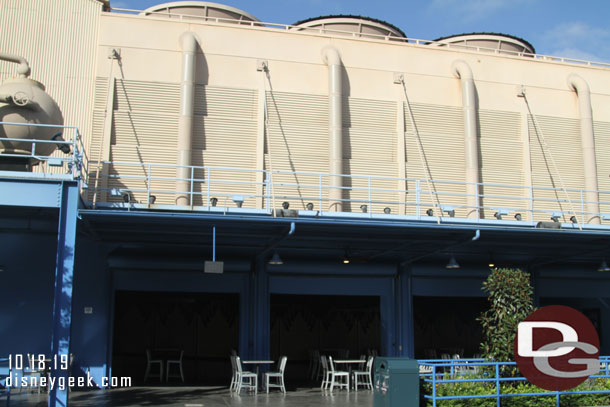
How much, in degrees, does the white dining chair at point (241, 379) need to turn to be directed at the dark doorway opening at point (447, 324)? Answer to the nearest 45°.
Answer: approximately 45° to its left

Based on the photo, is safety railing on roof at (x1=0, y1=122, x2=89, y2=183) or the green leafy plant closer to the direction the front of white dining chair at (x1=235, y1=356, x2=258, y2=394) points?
the green leafy plant

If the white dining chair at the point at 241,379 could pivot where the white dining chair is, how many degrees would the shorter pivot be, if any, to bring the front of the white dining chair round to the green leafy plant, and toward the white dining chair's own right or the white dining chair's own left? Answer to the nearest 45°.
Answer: approximately 45° to the white dining chair's own right

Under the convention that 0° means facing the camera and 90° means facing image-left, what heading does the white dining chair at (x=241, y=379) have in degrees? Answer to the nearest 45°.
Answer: approximately 270°

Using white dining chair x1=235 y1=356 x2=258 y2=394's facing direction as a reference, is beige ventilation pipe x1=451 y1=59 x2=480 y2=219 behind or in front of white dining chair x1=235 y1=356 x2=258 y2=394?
in front

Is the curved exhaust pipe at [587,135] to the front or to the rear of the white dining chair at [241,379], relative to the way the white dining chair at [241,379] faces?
to the front
